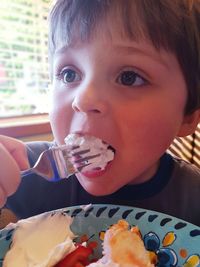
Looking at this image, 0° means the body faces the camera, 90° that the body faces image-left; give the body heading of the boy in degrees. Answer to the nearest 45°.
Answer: approximately 45°

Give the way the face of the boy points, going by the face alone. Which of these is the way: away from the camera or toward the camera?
toward the camera
